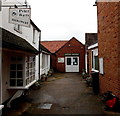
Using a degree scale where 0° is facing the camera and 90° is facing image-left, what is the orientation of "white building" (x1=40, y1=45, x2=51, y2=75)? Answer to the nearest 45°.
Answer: approximately 270°

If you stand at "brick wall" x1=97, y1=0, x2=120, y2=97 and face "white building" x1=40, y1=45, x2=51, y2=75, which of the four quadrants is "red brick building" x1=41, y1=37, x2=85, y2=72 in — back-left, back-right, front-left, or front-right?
front-right

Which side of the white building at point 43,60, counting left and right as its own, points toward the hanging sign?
right

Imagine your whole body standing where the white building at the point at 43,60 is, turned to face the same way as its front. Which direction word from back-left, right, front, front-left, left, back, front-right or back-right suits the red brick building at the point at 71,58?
front-left

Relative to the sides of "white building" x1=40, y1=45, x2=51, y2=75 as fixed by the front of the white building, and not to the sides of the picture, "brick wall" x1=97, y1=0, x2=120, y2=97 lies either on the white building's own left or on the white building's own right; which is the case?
on the white building's own right

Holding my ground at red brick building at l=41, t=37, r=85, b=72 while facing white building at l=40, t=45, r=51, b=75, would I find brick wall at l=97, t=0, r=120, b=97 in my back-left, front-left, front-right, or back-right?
front-left

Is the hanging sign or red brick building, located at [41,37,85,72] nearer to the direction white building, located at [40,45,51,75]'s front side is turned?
the red brick building
